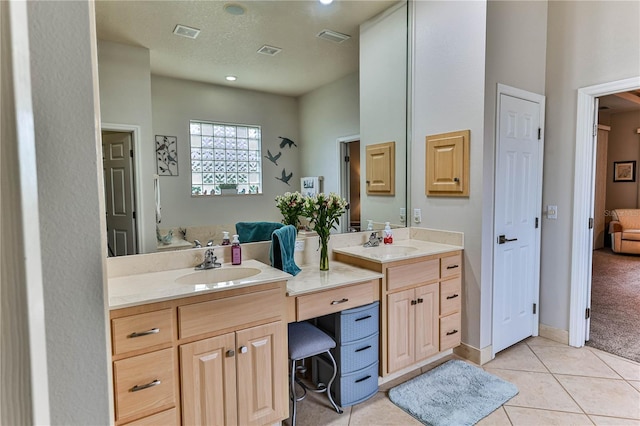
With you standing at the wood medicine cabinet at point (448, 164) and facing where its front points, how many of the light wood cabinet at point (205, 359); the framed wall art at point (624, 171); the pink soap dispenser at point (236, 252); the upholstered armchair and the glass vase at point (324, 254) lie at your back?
2

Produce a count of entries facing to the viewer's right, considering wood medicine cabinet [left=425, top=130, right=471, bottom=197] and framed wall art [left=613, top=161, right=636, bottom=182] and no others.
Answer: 0

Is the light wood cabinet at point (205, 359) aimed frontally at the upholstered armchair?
no

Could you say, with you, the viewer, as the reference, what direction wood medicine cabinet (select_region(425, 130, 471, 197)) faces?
facing the viewer and to the left of the viewer

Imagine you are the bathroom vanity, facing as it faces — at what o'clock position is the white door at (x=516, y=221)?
The white door is roughly at 10 o'clock from the bathroom vanity.

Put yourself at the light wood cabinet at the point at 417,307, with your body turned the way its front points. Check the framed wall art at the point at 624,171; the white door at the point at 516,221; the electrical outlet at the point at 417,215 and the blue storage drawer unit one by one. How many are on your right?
1

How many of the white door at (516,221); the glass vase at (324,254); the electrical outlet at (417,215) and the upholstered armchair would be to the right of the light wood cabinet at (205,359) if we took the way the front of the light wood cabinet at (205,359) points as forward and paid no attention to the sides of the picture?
0

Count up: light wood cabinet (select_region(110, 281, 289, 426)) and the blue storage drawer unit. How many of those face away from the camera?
0

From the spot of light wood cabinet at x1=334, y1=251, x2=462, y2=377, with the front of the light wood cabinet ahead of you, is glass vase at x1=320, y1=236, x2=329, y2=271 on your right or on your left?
on your right

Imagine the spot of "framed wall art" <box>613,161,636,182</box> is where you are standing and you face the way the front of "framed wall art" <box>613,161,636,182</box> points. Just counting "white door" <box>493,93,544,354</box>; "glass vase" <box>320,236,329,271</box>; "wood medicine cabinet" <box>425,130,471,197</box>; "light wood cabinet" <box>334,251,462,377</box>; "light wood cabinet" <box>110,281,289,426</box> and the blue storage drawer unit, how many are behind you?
0

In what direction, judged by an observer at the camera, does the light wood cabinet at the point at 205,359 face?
facing the viewer and to the right of the viewer

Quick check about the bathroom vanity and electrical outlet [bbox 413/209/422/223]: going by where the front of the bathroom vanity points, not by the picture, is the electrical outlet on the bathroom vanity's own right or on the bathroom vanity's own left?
on the bathroom vanity's own left

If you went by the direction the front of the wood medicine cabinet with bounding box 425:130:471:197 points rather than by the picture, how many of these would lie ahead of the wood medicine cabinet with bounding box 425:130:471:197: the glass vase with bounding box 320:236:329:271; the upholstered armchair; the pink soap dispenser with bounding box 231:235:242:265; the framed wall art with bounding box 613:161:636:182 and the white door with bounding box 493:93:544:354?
2
